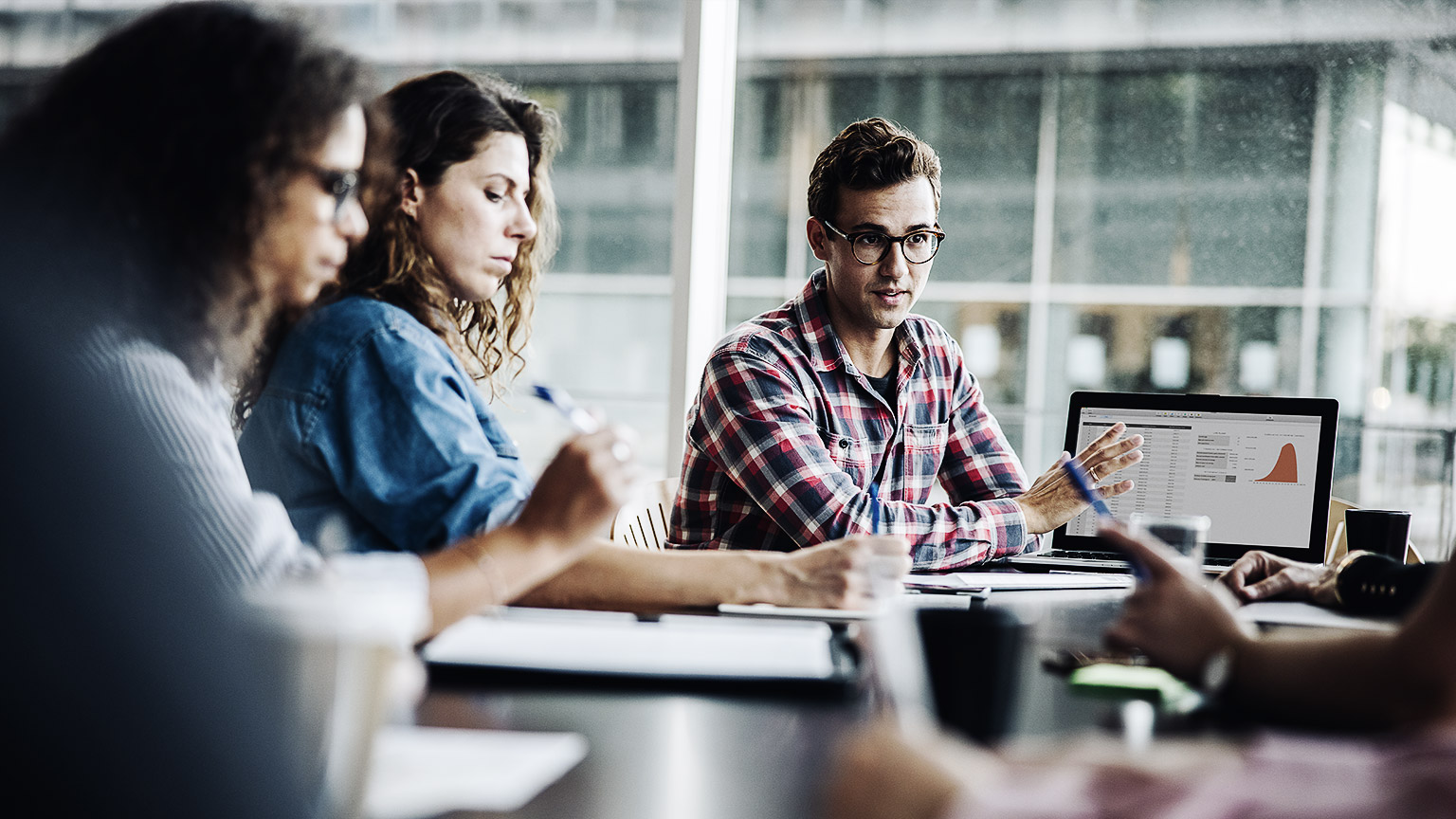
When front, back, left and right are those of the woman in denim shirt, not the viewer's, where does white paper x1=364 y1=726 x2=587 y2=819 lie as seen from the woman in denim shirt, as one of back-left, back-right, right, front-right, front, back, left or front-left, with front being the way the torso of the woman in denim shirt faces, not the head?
right

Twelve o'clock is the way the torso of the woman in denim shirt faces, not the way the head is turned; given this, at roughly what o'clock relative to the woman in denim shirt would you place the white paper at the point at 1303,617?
The white paper is roughly at 12 o'clock from the woman in denim shirt.

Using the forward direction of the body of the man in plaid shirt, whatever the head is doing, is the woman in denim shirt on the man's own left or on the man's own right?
on the man's own right

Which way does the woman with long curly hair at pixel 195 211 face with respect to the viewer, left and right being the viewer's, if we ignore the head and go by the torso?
facing to the right of the viewer

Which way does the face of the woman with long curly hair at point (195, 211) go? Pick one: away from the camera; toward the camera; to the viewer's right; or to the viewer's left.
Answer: to the viewer's right

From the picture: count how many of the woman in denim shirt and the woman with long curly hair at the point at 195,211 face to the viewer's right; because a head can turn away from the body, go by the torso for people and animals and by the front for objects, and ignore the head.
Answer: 2

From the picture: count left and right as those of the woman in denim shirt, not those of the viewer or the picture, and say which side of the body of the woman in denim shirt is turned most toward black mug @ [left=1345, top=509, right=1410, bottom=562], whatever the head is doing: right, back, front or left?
front

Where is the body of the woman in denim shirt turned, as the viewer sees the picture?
to the viewer's right

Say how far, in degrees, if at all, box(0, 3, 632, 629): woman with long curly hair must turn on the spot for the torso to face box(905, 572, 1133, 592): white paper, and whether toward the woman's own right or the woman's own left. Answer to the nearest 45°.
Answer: approximately 45° to the woman's own left

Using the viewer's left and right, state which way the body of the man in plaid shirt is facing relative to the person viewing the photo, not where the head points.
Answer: facing the viewer and to the right of the viewer

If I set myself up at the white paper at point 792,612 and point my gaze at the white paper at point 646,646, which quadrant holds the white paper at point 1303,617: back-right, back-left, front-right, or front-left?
back-left
